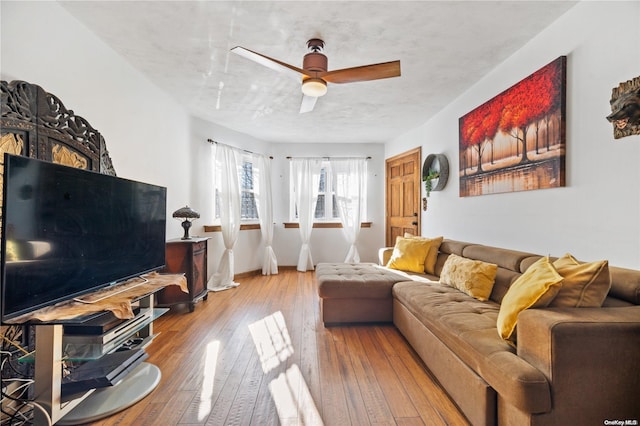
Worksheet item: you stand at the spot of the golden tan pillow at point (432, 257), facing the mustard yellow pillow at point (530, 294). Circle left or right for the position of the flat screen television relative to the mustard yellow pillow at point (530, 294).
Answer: right

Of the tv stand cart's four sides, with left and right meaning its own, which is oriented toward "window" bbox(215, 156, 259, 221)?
left

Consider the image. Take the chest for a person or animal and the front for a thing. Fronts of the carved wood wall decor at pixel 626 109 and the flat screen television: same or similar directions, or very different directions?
very different directions

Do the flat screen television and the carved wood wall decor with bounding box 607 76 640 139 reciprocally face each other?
yes

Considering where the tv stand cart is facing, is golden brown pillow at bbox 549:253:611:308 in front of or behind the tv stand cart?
in front

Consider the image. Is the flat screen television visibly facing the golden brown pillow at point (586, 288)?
yes

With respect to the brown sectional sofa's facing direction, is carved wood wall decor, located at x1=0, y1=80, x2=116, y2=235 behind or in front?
in front

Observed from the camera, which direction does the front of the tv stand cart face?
facing the viewer and to the right of the viewer

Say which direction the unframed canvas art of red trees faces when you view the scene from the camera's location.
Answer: facing the viewer and to the left of the viewer

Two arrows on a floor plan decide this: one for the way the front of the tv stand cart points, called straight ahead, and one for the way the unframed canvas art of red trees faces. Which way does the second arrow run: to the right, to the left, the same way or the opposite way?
the opposite way

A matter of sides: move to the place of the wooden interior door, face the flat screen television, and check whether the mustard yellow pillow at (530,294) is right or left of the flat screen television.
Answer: left

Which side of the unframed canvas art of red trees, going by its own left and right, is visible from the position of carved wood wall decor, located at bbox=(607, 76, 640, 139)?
left

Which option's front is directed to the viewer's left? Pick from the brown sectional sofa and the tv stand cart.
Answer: the brown sectional sofa

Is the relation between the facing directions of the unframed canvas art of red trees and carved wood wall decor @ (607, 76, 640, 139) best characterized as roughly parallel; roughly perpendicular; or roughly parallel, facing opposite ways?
roughly parallel

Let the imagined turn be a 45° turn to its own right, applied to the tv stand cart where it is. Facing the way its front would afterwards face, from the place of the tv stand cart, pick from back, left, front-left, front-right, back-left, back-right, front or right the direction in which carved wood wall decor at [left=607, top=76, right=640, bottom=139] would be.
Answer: front-left

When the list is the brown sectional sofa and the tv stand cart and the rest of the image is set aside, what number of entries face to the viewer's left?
1

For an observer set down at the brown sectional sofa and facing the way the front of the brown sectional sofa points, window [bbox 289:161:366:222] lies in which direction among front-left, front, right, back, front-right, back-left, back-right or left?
front-right

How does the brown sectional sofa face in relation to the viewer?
to the viewer's left

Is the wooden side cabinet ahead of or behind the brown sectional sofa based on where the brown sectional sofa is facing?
ahead
